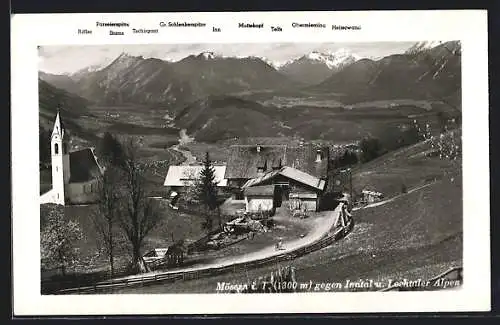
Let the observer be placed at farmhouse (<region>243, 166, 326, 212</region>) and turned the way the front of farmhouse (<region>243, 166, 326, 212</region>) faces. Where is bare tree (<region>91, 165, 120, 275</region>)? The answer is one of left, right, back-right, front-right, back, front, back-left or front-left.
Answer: right

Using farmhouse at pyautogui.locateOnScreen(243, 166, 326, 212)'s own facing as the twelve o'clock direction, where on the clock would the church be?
The church is roughly at 3 o'clock from the farmhouse.

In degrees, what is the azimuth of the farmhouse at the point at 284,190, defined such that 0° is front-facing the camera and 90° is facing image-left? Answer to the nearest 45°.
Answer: approximately 0°
